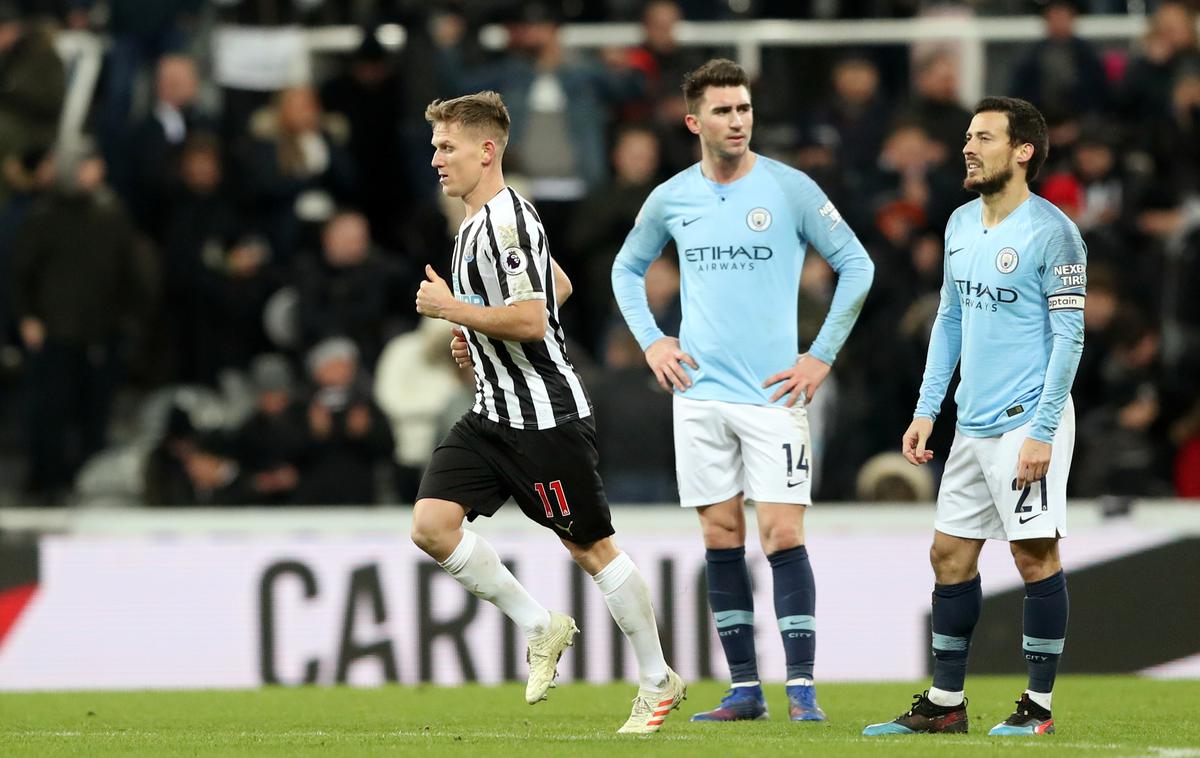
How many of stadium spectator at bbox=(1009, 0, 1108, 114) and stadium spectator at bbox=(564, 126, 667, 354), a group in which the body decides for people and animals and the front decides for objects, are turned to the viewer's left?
0

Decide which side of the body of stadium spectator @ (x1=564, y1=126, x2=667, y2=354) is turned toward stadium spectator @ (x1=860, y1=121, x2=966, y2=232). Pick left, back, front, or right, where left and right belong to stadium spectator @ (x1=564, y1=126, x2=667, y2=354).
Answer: left

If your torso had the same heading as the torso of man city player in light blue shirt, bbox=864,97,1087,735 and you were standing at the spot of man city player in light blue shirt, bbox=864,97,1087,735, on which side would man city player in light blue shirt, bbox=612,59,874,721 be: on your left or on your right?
on your right

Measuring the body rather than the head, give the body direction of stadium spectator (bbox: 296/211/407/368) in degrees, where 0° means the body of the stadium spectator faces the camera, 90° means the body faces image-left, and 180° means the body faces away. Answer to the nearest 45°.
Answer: approximately 0°

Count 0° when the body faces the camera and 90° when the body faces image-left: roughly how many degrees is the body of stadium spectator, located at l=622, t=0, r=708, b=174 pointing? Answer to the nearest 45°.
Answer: approximately 0°

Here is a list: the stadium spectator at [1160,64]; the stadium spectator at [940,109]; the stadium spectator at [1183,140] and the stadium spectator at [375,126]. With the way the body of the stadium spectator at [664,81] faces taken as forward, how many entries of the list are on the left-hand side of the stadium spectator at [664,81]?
3

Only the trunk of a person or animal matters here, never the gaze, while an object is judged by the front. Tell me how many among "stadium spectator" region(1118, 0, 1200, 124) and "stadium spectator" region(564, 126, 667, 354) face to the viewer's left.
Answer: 0

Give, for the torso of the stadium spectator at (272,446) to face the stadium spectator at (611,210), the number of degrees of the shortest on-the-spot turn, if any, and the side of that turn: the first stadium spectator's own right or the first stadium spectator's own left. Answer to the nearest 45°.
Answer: approximately 90° to the first stadium spectator's own left

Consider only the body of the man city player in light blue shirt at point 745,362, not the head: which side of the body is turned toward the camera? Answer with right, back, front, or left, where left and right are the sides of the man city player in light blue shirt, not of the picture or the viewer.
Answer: front

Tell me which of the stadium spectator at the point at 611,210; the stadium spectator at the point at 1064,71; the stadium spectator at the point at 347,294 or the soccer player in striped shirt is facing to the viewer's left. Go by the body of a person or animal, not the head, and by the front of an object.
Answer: the soccer player in striped shirt

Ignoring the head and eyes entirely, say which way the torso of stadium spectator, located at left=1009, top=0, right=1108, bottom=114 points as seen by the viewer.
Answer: toward the camera

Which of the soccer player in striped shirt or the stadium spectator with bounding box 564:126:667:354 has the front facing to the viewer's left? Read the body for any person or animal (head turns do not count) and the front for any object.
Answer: the soccer player in striped shirt

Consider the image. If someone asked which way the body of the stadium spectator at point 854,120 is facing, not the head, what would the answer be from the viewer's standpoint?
toward the camera

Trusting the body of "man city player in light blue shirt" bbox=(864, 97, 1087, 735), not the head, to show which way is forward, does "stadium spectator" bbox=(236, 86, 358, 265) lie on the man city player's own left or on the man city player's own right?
on the man city player's own right

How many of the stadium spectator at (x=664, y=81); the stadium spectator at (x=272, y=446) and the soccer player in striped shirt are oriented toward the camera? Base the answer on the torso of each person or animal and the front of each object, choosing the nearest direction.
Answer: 2
